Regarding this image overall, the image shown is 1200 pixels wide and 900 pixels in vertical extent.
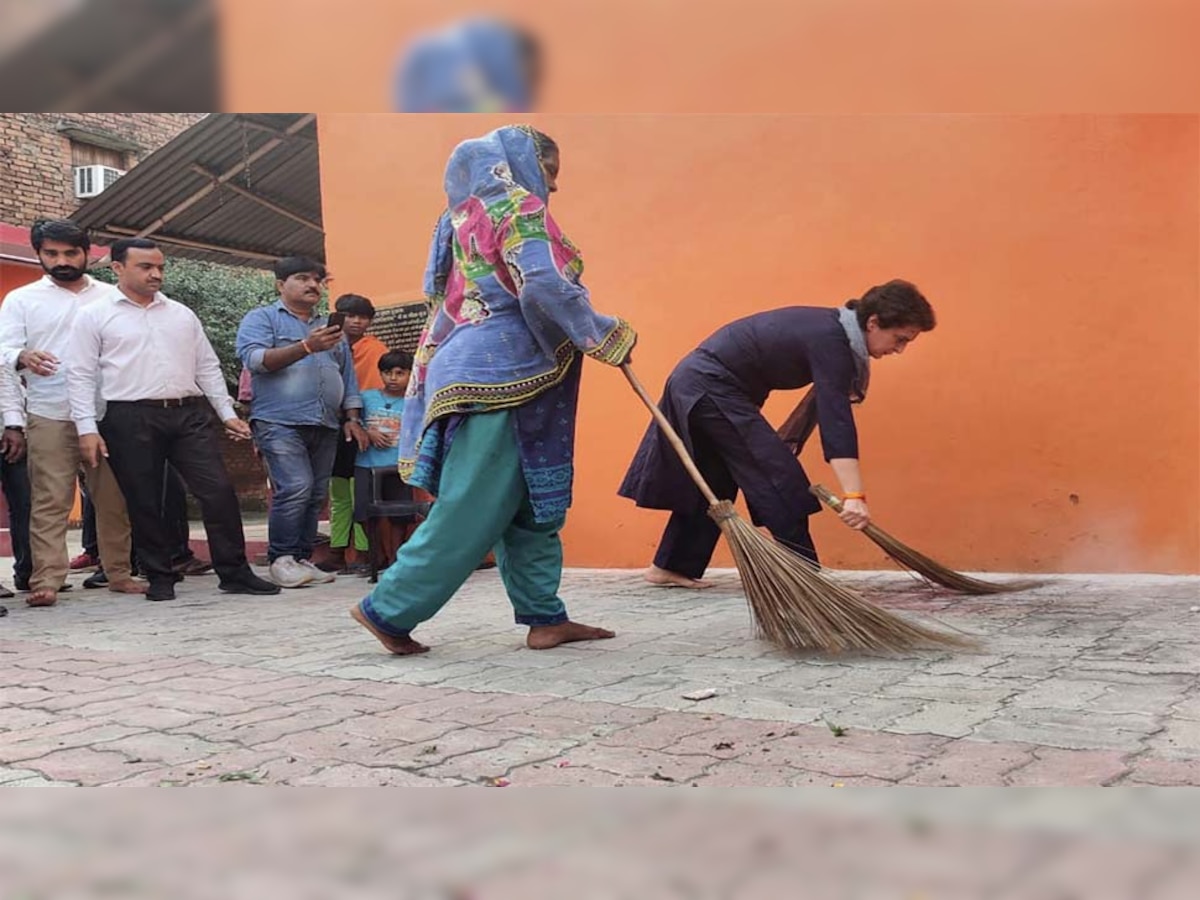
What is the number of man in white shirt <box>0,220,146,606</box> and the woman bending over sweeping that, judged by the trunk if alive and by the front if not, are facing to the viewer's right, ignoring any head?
1

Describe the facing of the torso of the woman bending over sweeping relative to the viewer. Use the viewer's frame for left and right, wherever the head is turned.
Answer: facing to the right of the viewer

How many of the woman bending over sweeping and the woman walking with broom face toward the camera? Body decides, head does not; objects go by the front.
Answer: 0

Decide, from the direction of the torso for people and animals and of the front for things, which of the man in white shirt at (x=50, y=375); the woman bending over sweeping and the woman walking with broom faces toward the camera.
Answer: the man in white shirt

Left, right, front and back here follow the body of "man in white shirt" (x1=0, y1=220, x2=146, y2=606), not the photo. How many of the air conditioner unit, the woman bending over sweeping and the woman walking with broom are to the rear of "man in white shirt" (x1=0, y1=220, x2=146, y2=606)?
1

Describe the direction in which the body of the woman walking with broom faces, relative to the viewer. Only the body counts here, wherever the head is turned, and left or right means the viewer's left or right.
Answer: facing to the right of the viewer

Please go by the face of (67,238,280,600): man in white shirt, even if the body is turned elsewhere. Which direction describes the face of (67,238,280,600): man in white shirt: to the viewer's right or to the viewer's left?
to the viewer's right

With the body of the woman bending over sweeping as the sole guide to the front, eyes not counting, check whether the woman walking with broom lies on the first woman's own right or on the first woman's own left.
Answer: on the first woman's own right

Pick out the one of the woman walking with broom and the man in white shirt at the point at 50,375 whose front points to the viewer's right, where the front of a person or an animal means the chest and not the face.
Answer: the woman walking with broom

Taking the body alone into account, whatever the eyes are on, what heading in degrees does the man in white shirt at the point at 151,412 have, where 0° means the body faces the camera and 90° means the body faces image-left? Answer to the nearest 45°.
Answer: approximately 315°

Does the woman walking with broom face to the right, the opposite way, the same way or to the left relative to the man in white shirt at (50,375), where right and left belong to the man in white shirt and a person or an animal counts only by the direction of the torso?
to the left

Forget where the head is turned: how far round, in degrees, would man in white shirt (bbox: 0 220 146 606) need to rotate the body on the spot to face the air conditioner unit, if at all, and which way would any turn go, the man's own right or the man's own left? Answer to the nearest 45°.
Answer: approximately 180°

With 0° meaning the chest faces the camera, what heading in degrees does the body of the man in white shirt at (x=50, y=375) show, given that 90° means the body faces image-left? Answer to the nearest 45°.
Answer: approximately 0°

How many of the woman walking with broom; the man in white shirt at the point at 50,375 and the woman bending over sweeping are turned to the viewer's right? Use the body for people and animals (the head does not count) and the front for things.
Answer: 2
